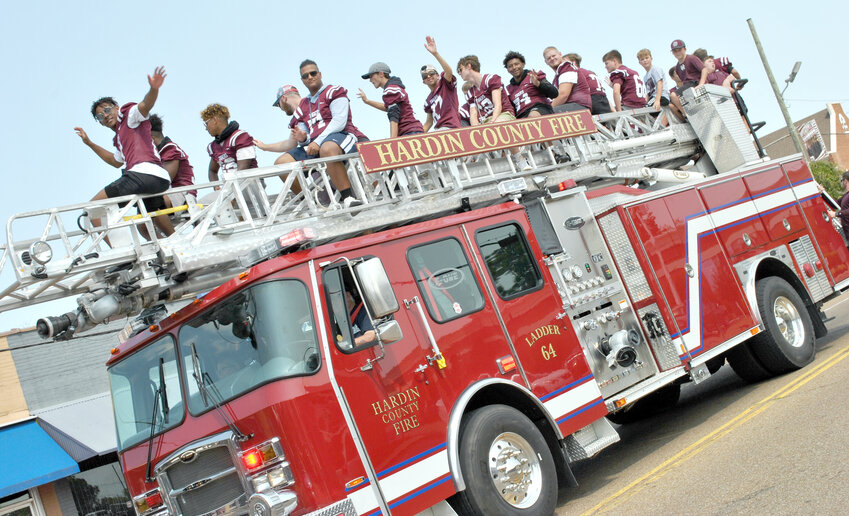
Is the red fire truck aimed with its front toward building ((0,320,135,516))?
no

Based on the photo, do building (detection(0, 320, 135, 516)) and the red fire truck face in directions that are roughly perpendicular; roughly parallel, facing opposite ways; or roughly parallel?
roughly perpendicular

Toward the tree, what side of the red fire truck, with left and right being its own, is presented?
back

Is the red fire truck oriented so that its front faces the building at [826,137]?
no

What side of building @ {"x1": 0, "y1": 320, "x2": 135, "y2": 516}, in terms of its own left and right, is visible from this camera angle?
front

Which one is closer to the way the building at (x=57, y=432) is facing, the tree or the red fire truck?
the red fire truck

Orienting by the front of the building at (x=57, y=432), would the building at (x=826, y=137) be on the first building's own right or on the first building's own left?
on the first building's own left

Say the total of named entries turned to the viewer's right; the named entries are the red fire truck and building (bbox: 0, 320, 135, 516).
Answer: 0

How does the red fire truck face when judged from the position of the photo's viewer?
facing the viewer and to the left of the viewer
